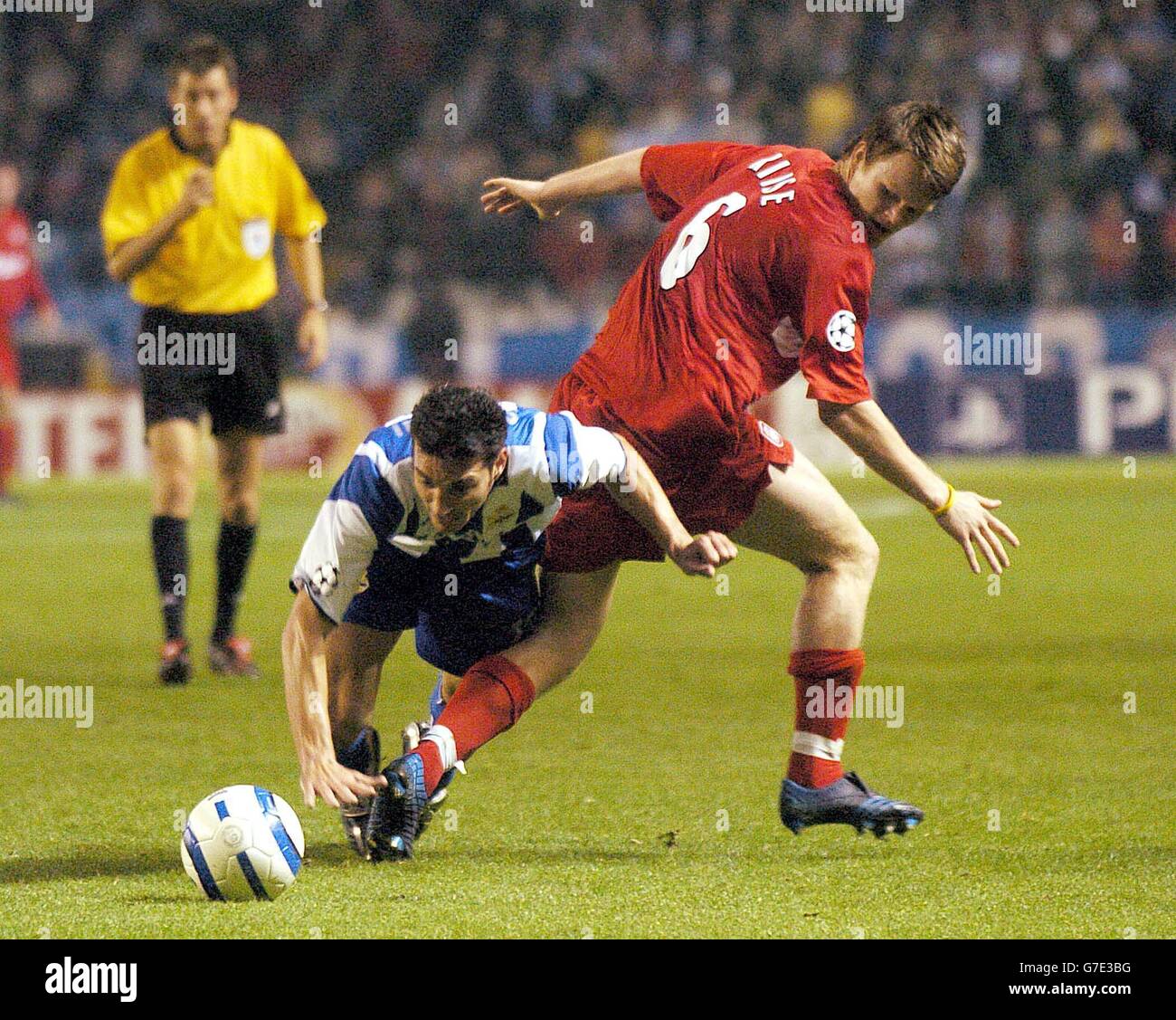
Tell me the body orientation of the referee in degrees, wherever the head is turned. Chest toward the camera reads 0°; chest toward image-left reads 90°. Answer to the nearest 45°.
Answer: approximately 0°

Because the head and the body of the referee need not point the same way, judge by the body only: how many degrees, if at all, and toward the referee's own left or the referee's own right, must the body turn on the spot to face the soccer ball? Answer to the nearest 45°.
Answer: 0° — they already face it
